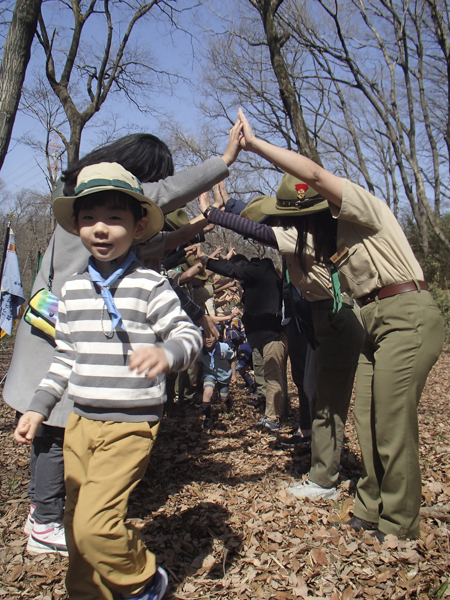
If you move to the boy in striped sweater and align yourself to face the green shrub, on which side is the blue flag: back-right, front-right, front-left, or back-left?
front-left

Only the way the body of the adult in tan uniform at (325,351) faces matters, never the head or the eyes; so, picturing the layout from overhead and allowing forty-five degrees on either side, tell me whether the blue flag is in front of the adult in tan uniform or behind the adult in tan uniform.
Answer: in front

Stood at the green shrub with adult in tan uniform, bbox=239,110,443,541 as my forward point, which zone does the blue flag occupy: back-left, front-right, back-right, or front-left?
front-right

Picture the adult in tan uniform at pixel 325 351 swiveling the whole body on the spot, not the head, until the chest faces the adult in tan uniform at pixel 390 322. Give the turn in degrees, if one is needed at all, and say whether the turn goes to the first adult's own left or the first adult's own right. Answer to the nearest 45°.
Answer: approximately 135° to the first adult's own left

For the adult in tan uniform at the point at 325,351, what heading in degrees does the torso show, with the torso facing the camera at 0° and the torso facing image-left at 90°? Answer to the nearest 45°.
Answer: approximately 90°

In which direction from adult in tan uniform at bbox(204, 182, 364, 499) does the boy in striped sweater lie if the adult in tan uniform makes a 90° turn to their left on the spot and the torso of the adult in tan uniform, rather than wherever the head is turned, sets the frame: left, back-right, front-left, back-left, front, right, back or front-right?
front-right

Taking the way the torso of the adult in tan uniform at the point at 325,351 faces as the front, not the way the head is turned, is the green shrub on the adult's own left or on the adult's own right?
on the adult's own right
